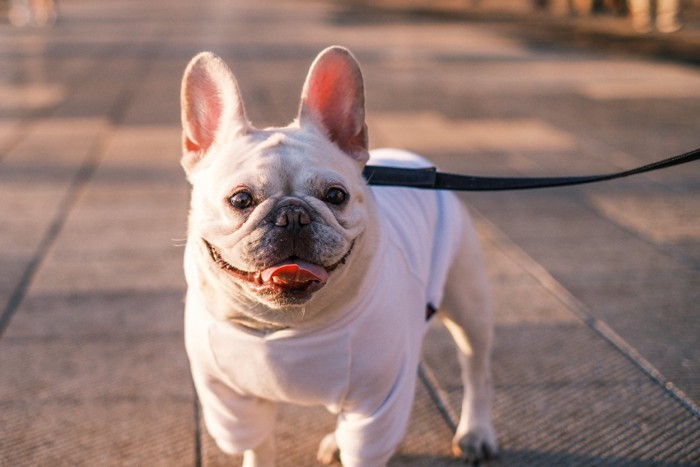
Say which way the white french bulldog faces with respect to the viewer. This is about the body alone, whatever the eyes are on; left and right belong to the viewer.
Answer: facing the viewer and to the left of the viewer
